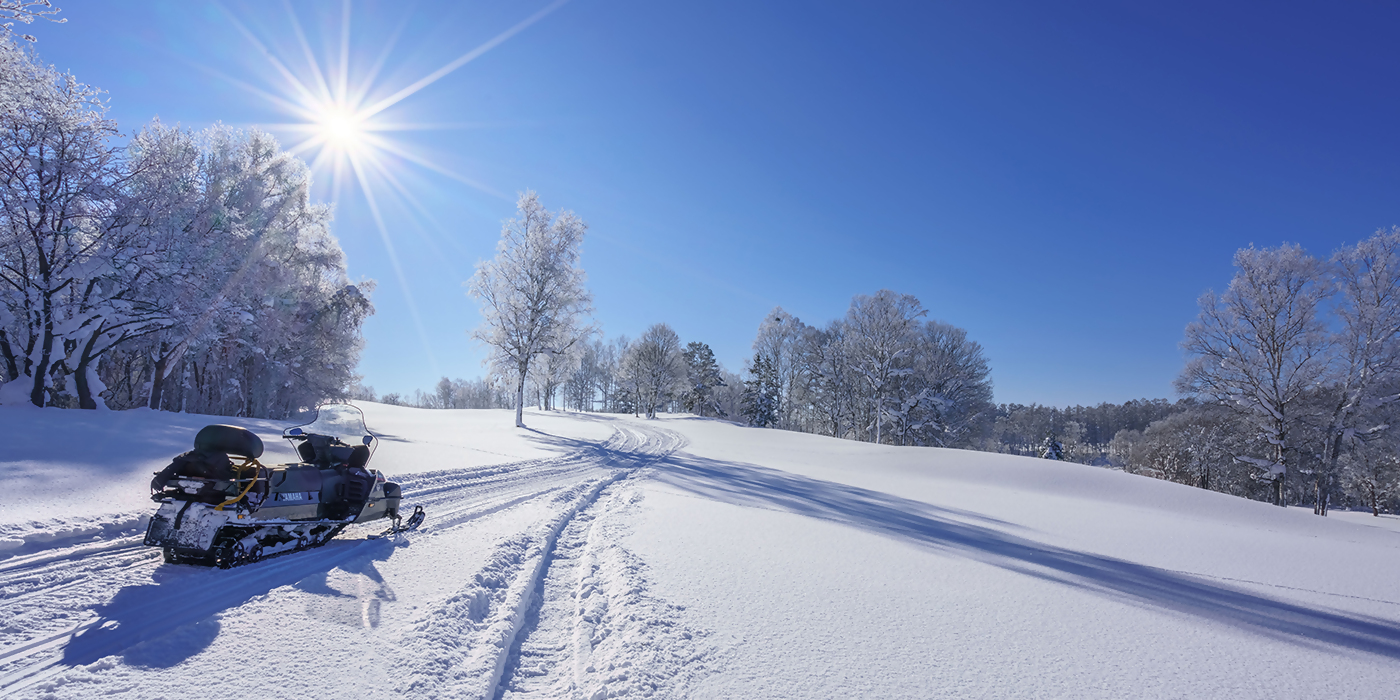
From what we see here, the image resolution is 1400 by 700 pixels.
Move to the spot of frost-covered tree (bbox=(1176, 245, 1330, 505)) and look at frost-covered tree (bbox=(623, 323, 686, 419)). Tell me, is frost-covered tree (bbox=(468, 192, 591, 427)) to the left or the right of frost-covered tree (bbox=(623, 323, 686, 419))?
left

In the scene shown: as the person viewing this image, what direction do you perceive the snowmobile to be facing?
facing away from the viewer and to the right of the viewer
